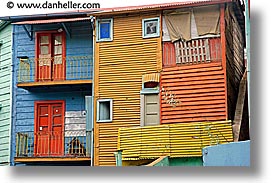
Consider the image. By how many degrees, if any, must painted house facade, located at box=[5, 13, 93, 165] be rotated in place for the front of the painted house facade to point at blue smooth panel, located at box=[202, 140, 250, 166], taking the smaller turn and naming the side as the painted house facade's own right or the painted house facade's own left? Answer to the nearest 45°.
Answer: approximately 90° to the painted house facade's own left

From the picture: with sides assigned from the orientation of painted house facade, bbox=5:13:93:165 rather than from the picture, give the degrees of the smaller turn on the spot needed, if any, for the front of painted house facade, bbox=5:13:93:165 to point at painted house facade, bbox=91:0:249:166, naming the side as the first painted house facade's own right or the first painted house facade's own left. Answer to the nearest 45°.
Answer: approximately 90° to the first painted house facade's own left

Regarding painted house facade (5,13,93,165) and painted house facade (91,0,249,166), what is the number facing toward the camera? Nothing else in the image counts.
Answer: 2

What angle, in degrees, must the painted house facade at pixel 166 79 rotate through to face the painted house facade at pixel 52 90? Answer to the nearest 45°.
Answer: approximately 90° to its right

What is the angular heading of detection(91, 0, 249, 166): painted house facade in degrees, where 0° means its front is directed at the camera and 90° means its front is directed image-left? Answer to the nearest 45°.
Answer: approximately 0°

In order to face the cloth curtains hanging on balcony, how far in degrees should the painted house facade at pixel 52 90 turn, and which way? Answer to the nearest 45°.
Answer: approximately 90° to its left
